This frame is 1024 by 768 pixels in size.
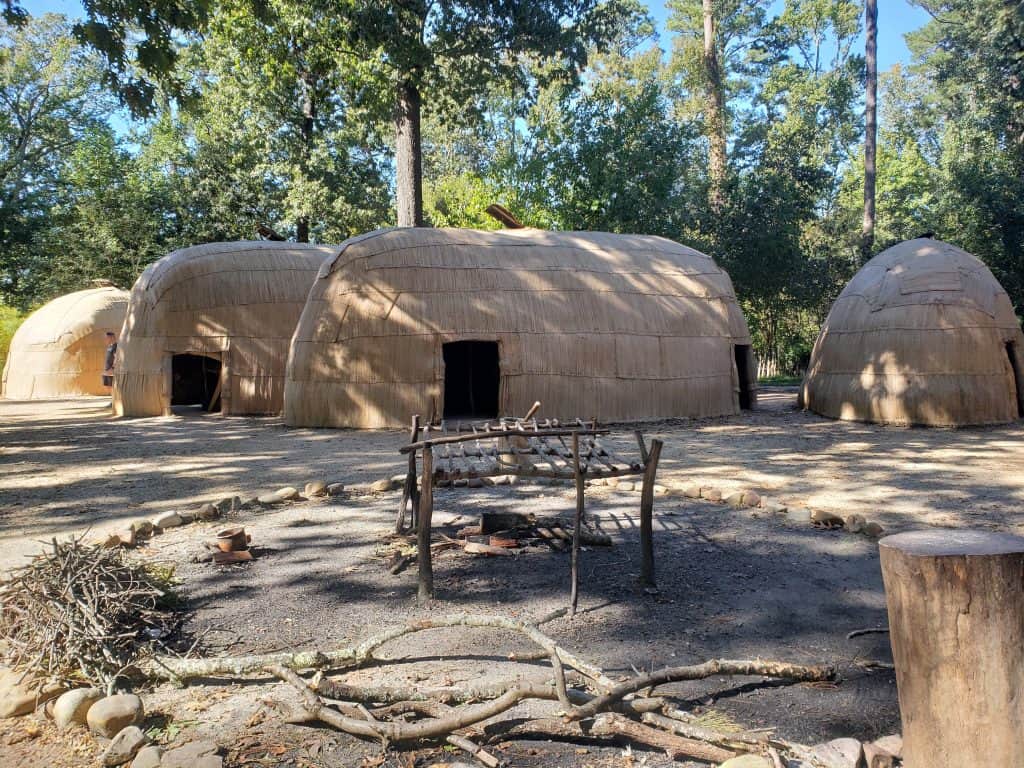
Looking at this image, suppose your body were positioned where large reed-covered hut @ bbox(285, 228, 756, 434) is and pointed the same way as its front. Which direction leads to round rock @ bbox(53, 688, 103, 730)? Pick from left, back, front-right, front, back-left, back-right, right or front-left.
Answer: front

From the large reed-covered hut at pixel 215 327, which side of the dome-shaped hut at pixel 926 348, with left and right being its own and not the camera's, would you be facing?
back

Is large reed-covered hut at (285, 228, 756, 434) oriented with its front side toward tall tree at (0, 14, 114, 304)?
no

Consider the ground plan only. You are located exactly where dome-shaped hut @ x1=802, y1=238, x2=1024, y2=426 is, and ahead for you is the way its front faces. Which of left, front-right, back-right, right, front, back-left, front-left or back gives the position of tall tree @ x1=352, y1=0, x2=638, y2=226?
back

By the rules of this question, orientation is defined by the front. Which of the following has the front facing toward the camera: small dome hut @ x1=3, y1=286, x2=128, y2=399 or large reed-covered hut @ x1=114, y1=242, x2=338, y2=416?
the large reed-covered hut

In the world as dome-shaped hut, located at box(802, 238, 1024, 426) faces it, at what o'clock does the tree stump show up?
The tree stump is roughly at 3 o'clock from the dome-shaped hut.

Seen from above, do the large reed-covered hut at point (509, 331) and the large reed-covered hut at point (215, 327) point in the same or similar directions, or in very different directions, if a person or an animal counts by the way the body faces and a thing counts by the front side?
same or similar directions

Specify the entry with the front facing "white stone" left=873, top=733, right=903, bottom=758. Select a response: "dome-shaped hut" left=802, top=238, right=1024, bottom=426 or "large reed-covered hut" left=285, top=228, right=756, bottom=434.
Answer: the large reed-covered hut

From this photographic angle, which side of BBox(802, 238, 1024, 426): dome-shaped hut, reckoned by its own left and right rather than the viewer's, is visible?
right

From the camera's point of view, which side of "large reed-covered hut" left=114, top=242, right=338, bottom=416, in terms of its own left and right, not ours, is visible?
front

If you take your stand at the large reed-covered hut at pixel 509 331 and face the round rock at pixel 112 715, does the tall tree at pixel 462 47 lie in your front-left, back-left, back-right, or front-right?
back-right

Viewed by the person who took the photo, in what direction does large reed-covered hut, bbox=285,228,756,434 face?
facing the viewer

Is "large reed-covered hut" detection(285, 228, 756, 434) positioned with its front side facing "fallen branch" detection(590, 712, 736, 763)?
yes

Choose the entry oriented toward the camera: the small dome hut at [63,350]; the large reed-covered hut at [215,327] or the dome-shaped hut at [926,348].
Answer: the large reed-covered hut

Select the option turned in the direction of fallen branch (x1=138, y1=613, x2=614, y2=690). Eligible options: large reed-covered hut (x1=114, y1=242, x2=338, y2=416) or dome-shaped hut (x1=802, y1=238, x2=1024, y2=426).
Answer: the large reed-covered hut

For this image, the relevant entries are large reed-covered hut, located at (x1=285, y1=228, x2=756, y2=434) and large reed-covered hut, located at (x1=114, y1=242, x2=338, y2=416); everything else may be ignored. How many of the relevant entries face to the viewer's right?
0

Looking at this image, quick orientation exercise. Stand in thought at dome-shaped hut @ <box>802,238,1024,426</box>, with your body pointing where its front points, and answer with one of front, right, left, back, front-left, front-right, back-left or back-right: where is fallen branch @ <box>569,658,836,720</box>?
right

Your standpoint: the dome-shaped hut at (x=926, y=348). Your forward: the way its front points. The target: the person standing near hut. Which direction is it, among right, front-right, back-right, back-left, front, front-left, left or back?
back

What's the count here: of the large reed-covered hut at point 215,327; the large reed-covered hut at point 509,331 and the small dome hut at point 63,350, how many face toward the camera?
2
